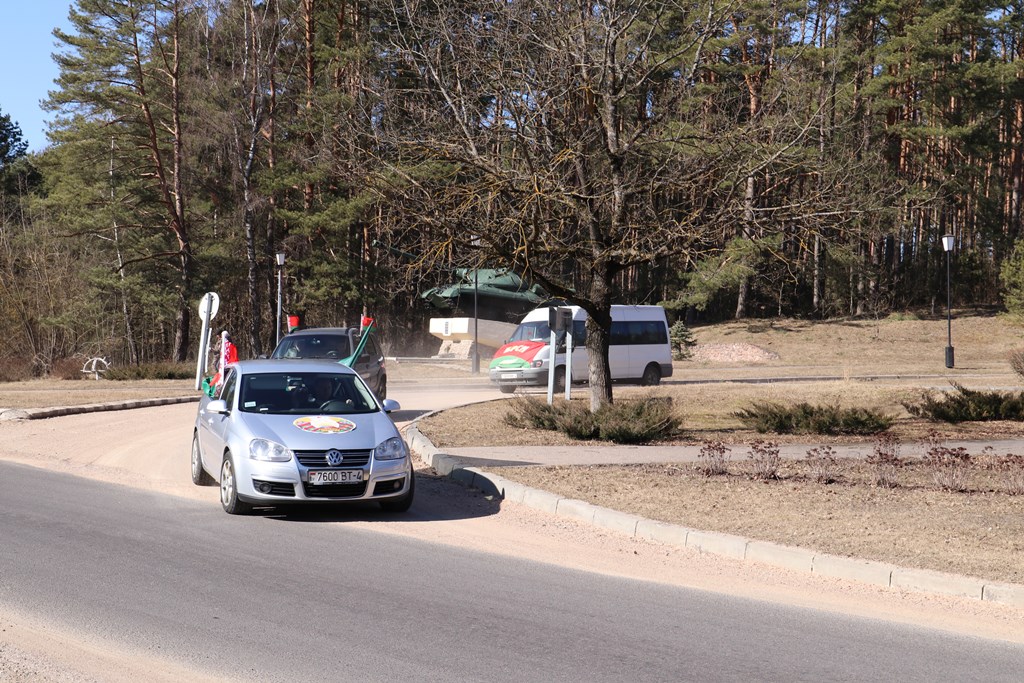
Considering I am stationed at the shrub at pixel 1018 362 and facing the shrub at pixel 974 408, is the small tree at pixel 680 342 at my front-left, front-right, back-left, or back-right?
back-right

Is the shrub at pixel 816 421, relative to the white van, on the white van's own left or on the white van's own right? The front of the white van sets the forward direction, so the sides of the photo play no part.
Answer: on the white van's own left

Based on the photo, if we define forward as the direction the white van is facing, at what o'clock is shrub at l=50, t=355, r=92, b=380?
The shrub is roughly at 2 o'clock from the white van.

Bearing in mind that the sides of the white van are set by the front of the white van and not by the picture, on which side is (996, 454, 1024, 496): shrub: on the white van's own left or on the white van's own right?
on the white van's own left

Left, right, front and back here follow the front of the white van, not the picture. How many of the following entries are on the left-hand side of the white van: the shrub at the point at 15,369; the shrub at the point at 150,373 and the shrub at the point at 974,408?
1

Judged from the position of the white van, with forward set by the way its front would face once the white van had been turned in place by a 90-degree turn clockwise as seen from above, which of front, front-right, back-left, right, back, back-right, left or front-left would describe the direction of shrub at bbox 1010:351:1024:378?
back-right

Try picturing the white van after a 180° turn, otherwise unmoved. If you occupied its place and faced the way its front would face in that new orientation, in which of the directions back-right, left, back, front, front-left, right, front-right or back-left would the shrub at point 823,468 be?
back-right

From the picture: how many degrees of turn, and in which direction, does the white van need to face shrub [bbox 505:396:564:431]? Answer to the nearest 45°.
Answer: approximately 45° to its left

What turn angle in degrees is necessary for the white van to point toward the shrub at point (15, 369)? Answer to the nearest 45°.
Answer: approximately 45° to its right

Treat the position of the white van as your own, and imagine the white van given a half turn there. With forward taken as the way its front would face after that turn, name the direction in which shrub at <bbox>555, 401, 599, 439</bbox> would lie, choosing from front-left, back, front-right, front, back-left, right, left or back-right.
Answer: back-right

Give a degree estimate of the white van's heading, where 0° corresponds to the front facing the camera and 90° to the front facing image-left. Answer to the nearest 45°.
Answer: approximately 45°

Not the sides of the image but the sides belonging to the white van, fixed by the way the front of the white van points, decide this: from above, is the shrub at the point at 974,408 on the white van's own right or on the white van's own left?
on the white van's own left

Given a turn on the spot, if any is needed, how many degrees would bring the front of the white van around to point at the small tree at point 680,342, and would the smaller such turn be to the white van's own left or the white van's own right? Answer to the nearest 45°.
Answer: approximately 135° to the white van's own right

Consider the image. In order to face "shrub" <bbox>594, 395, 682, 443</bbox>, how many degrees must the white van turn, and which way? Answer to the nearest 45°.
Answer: approximately 45° to its left

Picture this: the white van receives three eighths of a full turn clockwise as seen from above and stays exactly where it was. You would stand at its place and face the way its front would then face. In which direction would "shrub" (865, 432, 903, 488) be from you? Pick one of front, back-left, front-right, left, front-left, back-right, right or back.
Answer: back

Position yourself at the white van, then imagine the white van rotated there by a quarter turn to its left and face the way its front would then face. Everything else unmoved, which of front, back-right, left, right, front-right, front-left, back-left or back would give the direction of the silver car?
front-right

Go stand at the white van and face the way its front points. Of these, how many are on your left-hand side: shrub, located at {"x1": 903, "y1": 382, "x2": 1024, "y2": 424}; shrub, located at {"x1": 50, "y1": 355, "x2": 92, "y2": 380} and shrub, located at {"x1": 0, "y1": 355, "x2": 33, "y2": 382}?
1
